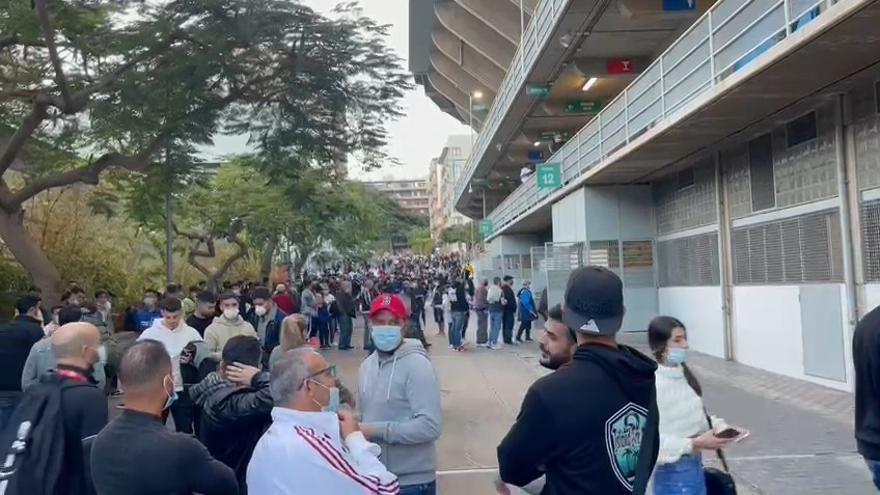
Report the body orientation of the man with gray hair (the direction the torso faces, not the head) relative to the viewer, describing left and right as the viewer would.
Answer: facing away from the viewer and to the right of the viewer

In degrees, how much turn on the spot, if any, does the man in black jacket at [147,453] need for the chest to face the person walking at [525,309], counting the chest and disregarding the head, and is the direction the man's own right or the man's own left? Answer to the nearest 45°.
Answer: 0° — they already face them

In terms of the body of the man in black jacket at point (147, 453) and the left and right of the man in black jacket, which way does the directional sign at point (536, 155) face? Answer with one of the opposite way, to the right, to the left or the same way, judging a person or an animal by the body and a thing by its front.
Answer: the opposite way

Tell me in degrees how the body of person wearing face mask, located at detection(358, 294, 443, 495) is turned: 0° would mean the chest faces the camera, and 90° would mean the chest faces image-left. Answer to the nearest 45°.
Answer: approximately 45°

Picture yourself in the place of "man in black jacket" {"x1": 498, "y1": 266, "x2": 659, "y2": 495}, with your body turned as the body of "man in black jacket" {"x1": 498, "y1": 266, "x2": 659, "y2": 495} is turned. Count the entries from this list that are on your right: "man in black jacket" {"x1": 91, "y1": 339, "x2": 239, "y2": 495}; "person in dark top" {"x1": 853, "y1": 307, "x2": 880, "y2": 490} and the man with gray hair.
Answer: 1

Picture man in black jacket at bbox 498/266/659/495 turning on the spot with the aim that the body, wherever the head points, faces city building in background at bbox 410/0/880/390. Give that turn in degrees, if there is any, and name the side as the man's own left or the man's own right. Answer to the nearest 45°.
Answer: approximately 45° to the man's own right

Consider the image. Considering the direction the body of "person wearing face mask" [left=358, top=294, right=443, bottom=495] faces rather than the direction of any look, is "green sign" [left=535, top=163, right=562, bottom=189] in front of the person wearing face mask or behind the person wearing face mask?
behind

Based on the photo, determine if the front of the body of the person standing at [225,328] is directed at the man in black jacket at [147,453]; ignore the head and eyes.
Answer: yes
